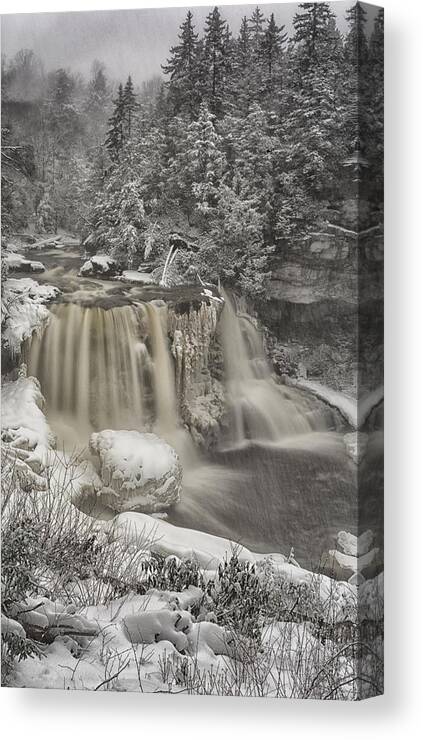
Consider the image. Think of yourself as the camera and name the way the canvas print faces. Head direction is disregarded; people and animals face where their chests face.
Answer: facing the viewer and to the left of the viewer
